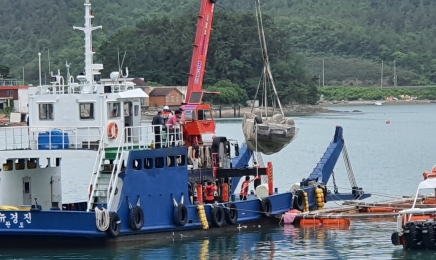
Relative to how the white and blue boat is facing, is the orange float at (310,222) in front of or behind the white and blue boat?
in front

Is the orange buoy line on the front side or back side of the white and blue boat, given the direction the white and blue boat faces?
on the front side

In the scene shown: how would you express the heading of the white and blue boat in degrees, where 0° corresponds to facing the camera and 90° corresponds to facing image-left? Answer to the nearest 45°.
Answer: approximately 225°
